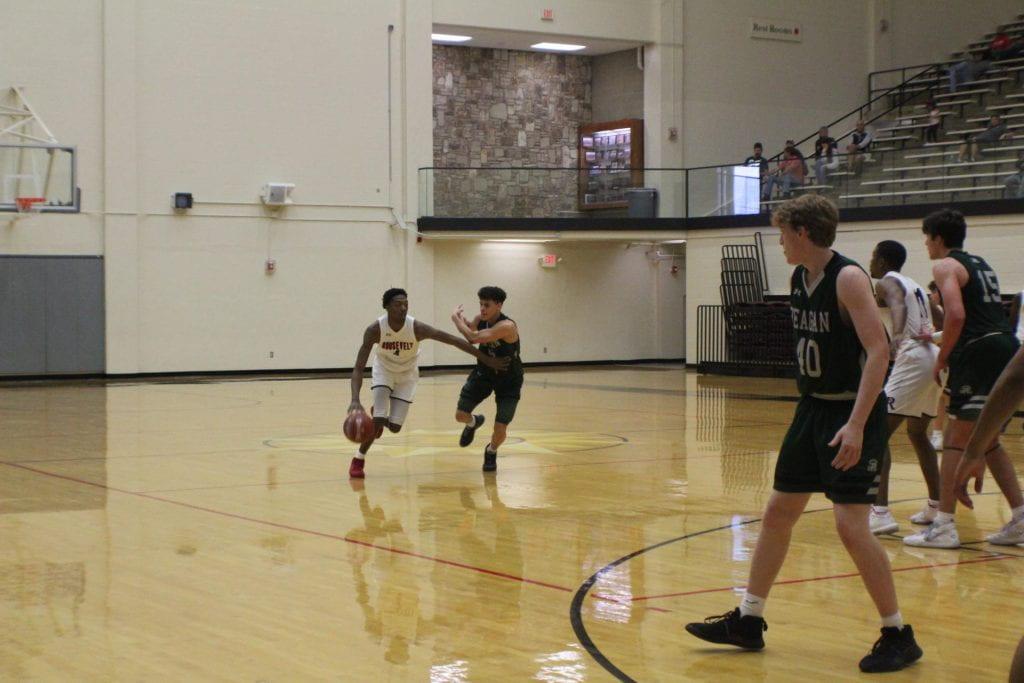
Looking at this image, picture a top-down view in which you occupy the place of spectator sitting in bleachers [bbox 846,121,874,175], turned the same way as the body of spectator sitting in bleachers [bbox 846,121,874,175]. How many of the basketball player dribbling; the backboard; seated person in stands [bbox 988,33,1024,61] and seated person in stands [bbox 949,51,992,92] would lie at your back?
2

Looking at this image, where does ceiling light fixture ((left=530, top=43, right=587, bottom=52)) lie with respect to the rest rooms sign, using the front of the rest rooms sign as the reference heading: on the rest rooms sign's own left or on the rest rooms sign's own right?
on the rest rooms sign's own right

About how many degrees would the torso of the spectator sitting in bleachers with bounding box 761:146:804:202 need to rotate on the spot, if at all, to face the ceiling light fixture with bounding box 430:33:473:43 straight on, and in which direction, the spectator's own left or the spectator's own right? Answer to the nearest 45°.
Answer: approximately 45° to the spectator's own right

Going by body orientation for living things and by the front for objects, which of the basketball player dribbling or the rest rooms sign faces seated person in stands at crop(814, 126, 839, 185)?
the rest rooms sign

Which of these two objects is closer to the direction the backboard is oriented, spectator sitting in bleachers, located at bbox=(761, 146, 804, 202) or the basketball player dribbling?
the basketball player dribbling

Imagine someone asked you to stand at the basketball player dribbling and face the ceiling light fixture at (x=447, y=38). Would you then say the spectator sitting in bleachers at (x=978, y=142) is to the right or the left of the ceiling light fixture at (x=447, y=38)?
right

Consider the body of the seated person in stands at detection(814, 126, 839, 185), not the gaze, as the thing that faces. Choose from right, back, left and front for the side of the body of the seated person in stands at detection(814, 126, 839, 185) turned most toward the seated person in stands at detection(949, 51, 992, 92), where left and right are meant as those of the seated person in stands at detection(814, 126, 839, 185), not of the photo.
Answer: back

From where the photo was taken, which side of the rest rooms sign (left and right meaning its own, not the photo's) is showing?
front

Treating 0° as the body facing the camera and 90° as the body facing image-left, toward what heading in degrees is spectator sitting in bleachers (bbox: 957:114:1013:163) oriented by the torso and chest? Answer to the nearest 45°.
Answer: approximately 45°
